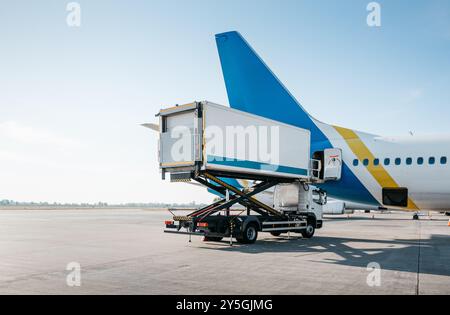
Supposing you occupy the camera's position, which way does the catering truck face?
facing away from the viewer and to the right of the viewer
